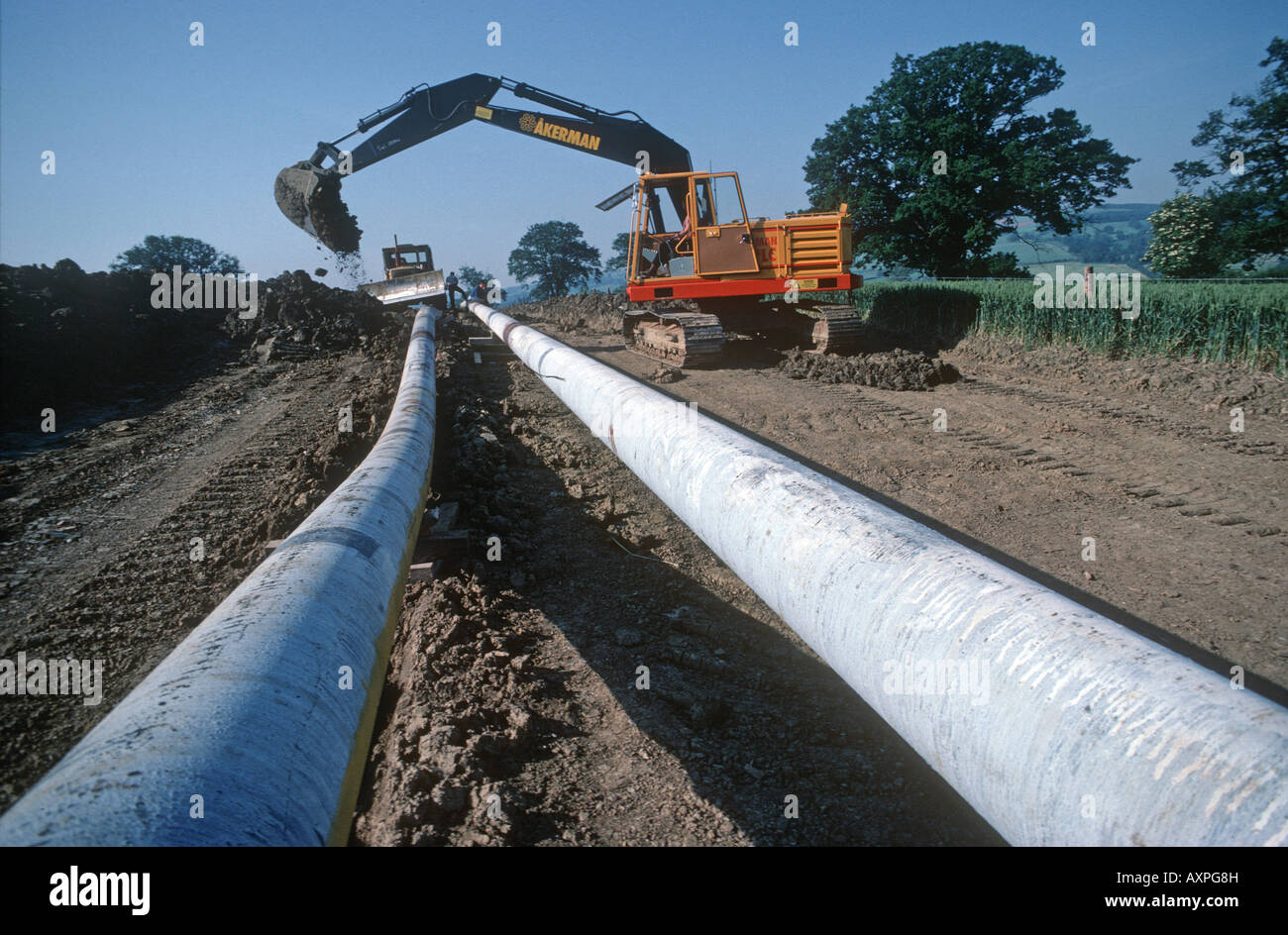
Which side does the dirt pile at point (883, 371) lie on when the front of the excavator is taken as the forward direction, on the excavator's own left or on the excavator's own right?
on the excavator's own left

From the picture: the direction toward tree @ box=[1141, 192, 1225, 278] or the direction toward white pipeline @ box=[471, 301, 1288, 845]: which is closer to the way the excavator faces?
the white pipeline

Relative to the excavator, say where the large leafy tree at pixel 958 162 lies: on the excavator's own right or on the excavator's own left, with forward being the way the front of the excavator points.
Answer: on the excavator's own right

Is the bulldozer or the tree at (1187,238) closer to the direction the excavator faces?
the bulldozer

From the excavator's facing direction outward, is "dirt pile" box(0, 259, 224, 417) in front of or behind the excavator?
in front

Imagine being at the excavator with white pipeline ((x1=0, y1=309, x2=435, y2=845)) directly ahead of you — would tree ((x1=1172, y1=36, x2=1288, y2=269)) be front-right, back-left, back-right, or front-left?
back-left

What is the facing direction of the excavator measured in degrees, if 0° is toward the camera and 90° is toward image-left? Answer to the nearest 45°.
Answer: approximately 90°

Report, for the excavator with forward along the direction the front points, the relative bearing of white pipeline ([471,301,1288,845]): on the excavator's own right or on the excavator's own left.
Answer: on the excavator's own left

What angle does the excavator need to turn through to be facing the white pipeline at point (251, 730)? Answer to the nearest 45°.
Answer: approximately 90° to its left
